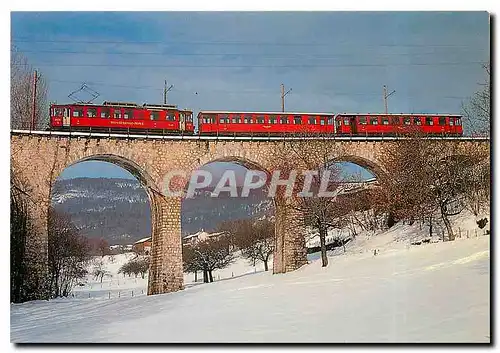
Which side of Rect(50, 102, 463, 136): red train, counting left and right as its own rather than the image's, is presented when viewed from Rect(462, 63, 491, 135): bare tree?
back

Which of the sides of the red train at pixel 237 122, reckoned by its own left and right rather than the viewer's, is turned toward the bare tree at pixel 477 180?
back

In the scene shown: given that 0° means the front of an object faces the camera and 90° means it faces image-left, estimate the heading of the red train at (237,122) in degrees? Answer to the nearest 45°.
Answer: approximately 90°

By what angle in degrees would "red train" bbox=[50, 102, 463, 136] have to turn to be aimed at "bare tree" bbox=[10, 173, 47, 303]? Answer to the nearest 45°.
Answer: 0° — it already faces it

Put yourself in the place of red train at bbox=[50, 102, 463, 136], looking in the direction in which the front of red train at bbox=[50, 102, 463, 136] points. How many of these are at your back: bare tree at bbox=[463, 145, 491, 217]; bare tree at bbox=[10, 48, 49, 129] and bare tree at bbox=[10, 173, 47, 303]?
1
